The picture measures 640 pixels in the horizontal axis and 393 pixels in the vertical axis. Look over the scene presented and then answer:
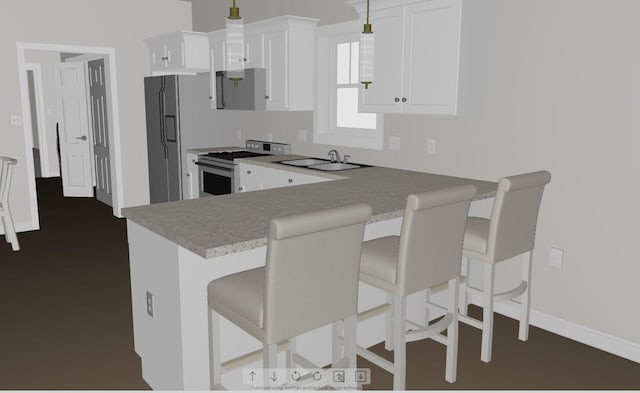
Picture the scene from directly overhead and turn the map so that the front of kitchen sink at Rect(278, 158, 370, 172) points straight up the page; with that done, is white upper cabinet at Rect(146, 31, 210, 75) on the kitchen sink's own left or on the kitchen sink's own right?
on the kitchen sink's own right

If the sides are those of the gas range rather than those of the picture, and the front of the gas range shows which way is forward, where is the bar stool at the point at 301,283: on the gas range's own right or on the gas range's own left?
on the gas range's own left

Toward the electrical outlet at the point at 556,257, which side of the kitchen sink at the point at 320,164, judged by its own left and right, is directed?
left

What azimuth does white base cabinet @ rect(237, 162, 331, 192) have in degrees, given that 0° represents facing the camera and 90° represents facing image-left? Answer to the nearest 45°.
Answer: approximately 45°

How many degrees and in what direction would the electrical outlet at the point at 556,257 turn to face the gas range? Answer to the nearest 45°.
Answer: approximately 45° to its right

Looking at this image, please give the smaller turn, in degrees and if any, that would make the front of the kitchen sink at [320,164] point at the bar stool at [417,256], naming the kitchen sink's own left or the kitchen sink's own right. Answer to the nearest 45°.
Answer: approximately 45° to the kitchen sink's own left

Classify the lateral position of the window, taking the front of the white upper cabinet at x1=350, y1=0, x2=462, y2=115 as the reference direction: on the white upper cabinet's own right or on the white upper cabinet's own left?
on the white upper cabinet's own right

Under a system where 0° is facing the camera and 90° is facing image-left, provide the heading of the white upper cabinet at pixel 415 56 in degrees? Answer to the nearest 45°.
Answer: approximately 45°

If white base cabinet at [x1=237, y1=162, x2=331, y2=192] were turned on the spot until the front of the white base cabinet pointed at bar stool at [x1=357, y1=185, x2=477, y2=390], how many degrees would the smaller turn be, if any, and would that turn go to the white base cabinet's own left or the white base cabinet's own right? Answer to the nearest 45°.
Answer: approximately 45° to the white base cabinet's own left

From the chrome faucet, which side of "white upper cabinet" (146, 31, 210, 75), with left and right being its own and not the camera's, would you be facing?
left
